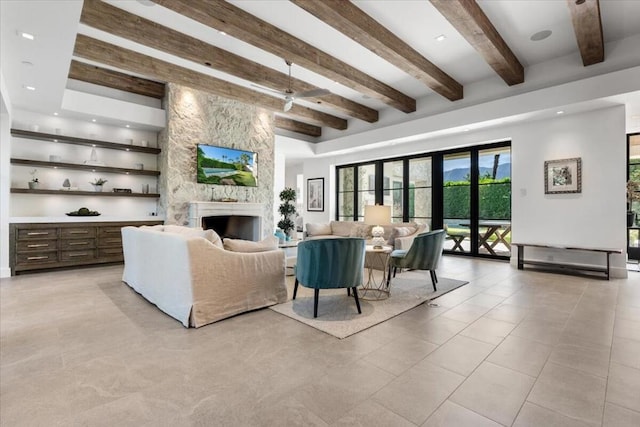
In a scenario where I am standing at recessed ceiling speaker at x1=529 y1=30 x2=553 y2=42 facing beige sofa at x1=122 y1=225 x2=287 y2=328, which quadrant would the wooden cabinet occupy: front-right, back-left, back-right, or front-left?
front-right

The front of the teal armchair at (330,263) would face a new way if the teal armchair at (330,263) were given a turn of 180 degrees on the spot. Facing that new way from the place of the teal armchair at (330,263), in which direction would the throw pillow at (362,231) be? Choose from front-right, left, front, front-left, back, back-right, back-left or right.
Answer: back-left

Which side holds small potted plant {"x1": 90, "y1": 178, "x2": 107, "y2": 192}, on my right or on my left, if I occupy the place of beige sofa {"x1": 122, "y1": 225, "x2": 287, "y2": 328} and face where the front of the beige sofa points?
on my left

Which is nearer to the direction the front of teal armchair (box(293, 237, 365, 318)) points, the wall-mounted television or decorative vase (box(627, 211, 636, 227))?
the wall-mounted television

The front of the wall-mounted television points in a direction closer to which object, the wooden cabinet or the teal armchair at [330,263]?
the teal armchair

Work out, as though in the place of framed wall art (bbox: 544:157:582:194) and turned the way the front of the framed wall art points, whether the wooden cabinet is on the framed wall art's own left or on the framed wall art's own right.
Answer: on the framed wall art's own right

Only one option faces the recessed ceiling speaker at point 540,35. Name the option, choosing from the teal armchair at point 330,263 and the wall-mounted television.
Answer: the wall-mounted television

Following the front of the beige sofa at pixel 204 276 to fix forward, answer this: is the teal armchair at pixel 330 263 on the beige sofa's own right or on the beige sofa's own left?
on the beige sofa's own right

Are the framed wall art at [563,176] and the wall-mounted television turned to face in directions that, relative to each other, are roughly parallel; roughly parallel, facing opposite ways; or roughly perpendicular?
roughly perpendicular

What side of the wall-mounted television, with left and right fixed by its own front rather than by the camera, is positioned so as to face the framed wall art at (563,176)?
front

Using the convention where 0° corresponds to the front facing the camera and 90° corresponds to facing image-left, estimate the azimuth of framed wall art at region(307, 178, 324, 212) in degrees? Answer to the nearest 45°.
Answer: approximately 45°

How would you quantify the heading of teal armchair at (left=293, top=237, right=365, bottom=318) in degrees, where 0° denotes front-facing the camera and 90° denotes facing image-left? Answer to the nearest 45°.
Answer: approximately 135°

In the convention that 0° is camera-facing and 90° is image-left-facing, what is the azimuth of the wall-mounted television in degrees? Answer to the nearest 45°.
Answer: approximately 315°

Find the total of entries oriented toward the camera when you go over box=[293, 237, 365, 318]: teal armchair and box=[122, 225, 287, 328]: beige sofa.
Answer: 0

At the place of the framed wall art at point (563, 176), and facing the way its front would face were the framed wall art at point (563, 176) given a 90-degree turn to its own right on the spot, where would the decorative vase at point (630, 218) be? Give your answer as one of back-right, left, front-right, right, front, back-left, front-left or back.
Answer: back-right
